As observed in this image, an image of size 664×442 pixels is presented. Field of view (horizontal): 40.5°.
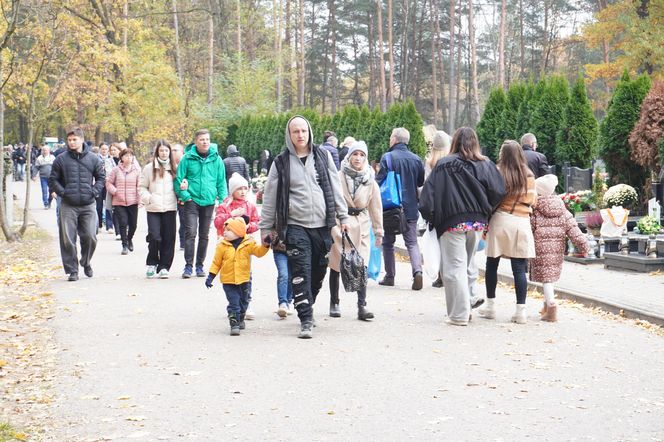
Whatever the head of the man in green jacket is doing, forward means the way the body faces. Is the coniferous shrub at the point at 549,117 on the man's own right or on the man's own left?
on the man's own left

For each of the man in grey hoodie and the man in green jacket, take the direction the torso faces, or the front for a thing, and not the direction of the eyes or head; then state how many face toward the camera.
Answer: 2

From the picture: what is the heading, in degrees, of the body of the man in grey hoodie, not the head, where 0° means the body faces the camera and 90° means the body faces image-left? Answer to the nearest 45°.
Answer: approximately 0°

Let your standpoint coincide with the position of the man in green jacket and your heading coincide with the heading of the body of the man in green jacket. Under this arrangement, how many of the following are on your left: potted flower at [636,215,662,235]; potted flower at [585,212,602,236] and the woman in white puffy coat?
2

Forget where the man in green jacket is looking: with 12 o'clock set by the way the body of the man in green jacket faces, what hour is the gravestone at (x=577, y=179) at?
The gravestone is roughly at 8 o'clock from the man in green jacket.

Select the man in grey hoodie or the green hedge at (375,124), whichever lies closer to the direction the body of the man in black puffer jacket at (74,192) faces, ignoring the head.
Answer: the man in grey hoodie

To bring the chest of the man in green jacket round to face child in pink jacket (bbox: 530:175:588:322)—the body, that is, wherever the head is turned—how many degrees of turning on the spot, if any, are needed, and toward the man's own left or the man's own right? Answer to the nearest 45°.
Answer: approximately 45° to the man's own left
